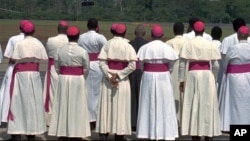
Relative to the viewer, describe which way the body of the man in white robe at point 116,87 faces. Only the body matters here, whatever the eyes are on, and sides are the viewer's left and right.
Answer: facing away from the viewer

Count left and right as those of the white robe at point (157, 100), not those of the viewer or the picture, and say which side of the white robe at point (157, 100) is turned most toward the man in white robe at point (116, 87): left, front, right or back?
left

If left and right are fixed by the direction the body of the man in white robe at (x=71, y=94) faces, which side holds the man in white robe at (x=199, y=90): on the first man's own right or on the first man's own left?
on the first man's own right

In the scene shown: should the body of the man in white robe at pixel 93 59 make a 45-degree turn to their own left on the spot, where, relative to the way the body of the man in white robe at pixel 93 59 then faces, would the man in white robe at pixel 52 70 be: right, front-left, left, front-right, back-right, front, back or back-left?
front-left

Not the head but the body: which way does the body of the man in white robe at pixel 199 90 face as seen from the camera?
away from the camera

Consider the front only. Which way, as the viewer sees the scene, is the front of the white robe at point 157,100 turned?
away from the camera

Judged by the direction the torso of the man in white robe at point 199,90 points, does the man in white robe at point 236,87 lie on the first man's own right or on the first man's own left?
on the first man's own right

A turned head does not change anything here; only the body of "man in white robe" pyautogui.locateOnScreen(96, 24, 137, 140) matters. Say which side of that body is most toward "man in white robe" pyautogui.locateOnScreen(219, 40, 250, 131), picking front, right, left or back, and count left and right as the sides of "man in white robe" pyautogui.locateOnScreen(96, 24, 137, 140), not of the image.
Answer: right

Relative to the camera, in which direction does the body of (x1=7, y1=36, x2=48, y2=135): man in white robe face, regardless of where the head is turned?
away from the camera

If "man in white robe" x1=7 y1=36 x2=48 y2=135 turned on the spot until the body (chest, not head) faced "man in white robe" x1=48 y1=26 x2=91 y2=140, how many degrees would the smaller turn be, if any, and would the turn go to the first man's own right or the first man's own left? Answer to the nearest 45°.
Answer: approximately 90° to the first man's own right

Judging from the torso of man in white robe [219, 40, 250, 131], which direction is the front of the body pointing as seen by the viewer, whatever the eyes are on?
away from the camera

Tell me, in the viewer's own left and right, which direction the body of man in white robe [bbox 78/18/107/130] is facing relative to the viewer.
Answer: facing away from the viewer

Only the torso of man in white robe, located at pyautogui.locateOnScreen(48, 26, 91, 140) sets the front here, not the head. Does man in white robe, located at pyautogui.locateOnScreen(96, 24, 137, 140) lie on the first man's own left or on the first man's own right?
on the first man's own right
